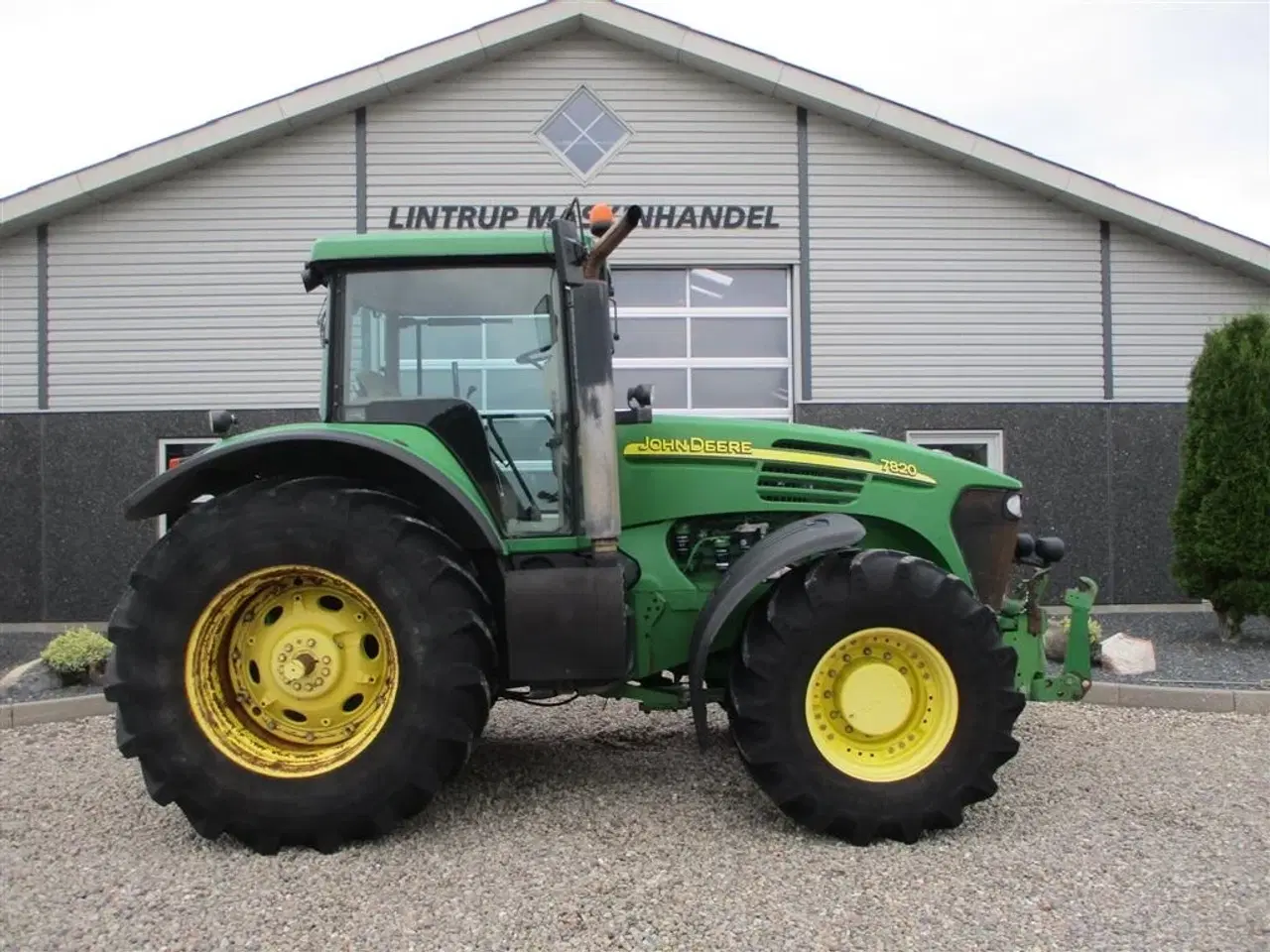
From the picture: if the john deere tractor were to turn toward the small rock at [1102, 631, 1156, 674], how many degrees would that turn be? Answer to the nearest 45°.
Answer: approximately 45° to its left

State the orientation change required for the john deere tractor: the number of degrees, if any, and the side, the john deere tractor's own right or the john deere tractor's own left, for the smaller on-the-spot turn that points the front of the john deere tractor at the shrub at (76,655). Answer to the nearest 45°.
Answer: approximately 135° to the john deere tractor's own left

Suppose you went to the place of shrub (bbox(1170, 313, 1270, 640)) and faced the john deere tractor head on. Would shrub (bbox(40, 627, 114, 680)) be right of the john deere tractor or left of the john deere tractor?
right

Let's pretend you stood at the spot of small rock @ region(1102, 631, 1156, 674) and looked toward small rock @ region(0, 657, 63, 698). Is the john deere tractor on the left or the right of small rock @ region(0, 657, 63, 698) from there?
left

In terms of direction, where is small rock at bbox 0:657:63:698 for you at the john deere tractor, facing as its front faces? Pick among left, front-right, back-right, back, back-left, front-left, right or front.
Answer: back-left

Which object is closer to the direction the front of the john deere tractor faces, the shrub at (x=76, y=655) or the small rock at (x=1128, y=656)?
the small rock

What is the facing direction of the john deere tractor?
to the viewer's right
